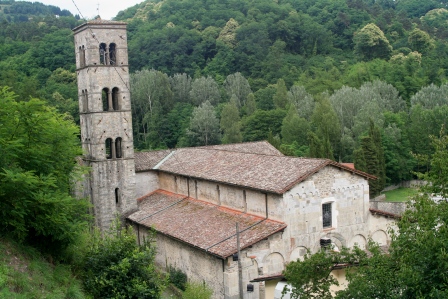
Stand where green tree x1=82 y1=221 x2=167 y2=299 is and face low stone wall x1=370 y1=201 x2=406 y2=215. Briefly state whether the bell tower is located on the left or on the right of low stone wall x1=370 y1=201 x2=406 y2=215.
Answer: left

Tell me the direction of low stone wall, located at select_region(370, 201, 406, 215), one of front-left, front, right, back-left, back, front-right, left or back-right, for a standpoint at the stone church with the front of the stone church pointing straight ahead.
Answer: left

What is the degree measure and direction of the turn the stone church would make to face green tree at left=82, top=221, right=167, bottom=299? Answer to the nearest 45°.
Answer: approximately 45° to its right

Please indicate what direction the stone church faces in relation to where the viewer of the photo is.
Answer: facing the viewer and to the right of the viewer

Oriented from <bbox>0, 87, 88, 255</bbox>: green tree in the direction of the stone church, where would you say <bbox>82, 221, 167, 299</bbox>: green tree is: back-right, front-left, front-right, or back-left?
front-right

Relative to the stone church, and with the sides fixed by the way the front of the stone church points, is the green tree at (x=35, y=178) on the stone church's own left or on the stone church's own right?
on the stone church's own right
